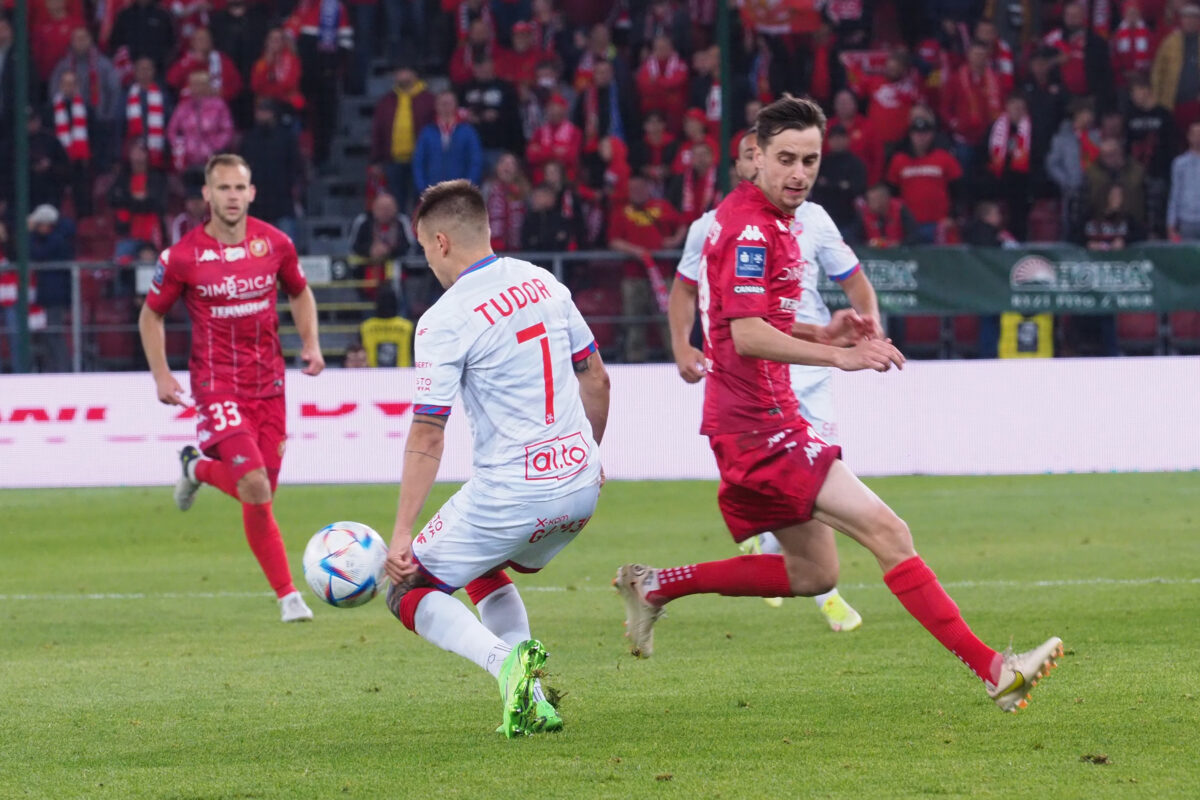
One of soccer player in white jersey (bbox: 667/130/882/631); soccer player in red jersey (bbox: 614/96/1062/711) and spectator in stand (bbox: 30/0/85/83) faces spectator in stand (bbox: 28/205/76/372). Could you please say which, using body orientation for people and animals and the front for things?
spectator in stand (bbox: 30/0/85/83)

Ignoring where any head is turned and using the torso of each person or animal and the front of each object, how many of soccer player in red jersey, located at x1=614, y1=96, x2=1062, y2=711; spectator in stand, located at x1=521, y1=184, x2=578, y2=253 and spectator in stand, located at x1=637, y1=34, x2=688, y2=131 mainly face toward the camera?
2

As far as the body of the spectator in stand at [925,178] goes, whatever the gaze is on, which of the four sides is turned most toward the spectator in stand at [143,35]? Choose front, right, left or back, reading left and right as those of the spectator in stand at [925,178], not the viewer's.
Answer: right

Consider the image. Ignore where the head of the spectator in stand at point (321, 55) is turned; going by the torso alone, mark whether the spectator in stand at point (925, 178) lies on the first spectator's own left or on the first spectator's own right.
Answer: on the first spectator's own left

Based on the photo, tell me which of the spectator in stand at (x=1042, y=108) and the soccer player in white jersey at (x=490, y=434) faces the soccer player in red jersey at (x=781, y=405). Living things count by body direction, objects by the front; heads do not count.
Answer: the spectator in stand

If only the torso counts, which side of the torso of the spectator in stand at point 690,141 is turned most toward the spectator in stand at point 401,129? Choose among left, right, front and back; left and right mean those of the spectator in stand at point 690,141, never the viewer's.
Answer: right

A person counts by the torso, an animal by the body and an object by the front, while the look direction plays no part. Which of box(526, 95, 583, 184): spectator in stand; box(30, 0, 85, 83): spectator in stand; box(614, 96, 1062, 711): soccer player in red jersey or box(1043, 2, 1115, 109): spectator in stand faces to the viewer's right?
the soccer player in red jersey

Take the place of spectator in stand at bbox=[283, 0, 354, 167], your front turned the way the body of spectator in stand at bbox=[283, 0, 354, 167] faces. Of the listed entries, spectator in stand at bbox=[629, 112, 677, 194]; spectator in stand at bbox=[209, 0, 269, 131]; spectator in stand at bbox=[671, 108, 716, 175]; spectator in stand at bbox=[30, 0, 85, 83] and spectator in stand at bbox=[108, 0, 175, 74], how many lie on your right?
3

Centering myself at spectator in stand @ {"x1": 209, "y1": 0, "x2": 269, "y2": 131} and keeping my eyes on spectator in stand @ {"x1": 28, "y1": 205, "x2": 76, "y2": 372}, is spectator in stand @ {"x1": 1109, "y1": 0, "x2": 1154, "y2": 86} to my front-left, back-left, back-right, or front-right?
back-left

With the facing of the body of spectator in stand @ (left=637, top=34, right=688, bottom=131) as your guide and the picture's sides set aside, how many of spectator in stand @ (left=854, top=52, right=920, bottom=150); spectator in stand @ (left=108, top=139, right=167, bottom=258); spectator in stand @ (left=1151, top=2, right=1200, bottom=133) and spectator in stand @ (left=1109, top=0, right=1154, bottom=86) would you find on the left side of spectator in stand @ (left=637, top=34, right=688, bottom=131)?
3

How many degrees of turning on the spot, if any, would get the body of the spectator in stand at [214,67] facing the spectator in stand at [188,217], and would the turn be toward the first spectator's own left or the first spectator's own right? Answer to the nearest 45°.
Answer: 0° — they already face them

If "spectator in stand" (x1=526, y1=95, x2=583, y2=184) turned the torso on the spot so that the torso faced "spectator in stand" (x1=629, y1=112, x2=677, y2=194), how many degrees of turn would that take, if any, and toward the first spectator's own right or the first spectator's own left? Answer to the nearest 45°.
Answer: approximately 90° to the first spectator's own left

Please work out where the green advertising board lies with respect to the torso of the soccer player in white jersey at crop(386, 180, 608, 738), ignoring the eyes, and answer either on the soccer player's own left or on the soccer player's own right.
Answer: on the soccer player's own right
